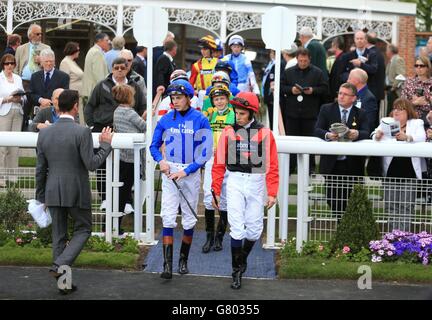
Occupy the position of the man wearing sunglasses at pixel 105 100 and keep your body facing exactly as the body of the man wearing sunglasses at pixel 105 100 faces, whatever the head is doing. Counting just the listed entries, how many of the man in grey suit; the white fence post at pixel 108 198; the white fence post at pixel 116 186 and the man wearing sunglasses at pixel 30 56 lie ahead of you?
3

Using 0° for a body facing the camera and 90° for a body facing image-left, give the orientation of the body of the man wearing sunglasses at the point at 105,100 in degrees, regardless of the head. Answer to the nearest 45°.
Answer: approximately 0°

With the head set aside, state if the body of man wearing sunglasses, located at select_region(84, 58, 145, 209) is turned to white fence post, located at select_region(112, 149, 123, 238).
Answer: yes

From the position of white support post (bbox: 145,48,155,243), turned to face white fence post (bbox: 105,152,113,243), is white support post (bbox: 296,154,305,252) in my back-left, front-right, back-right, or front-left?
back-left

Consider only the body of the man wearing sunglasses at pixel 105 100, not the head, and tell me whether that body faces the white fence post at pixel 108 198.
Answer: yes

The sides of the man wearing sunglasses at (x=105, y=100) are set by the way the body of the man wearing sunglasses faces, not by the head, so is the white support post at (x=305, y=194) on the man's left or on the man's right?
on the man's left

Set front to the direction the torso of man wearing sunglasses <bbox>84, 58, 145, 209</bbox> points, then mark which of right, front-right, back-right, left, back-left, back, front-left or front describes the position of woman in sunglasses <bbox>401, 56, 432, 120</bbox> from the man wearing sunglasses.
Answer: left

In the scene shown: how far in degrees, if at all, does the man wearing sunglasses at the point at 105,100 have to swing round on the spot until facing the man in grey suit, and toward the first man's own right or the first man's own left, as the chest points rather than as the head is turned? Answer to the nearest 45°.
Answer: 0° — they already face them

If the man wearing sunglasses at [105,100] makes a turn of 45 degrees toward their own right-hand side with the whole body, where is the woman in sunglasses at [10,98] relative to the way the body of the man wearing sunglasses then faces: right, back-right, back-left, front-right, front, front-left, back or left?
right

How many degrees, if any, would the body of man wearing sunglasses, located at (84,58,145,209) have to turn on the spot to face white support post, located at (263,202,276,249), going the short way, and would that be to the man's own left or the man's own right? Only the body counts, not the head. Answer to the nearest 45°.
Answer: approximately 45° to the man's own left

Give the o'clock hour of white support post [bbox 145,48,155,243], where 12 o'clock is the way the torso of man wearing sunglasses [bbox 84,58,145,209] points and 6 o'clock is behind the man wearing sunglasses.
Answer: The white support post is roughly at 11 o'clock from the man wearing sunglasses.

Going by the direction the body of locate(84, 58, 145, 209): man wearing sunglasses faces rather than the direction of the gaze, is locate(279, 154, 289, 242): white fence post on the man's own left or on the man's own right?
on the man's own left

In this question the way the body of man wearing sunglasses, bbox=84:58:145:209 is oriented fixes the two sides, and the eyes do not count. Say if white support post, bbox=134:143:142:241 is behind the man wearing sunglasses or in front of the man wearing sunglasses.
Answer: in front
